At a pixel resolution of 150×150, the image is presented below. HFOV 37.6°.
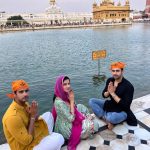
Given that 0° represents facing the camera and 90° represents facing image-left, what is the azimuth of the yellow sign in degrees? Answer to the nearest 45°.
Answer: approximately 0°
